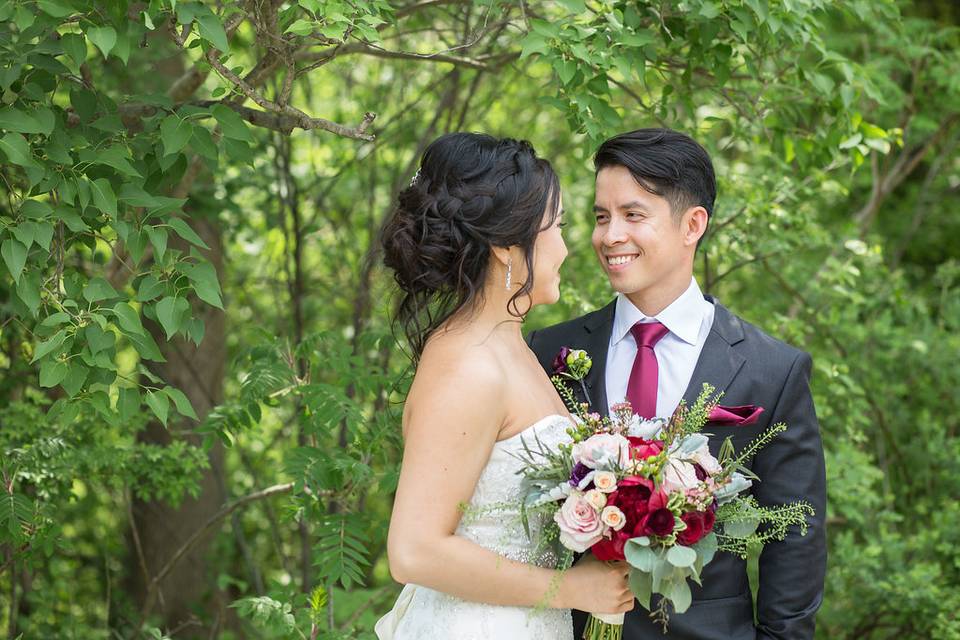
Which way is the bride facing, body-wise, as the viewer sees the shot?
to the viewer's right

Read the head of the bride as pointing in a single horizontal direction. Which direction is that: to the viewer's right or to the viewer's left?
to the viewer's right

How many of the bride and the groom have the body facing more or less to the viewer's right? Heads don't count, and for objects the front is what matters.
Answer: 1

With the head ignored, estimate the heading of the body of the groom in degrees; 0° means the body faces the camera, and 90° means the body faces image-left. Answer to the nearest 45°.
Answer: approximately 45°

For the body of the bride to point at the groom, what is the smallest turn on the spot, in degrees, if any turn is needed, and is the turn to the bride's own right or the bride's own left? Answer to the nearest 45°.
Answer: approximately 45° to the bride's own left
